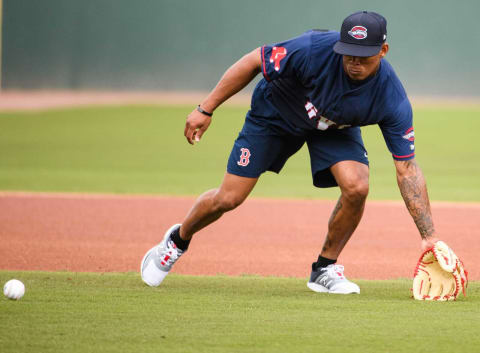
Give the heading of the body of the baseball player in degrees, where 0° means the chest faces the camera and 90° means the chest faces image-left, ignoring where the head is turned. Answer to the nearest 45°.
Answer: approximately 0°
